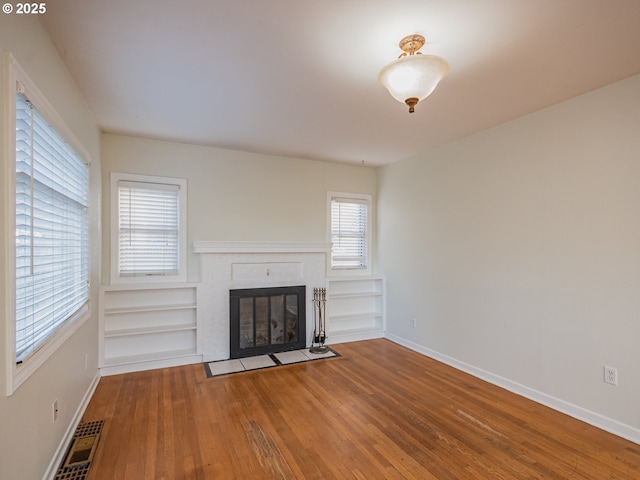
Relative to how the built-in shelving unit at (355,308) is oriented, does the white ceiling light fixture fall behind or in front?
in front

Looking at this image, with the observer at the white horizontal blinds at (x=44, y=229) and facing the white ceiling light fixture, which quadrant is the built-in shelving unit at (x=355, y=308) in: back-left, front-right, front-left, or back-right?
front-left

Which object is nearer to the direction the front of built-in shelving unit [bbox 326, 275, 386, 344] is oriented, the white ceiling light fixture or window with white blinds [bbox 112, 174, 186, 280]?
the white ceiling light fixture

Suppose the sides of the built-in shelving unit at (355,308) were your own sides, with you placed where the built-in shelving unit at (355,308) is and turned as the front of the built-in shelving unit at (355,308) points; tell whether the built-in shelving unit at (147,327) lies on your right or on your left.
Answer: on your right

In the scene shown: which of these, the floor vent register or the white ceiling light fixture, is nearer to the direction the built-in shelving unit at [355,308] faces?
the white ceiling light fixture

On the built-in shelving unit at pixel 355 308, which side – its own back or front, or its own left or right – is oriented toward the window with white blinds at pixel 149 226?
right

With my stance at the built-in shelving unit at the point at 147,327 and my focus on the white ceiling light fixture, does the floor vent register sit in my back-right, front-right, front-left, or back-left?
front-right

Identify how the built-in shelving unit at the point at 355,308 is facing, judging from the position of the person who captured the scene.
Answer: facing the viewer and to the right of the viewer

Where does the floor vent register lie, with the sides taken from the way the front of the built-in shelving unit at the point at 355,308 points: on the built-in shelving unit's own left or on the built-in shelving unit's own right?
on the built-in shelving unit's own right
